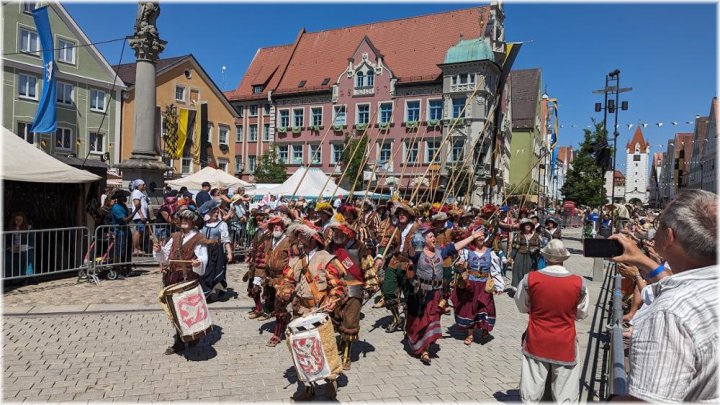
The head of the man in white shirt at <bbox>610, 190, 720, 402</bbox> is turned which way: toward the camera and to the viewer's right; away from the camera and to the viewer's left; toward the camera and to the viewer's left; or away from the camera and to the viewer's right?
away from the camera and to the viewer's left

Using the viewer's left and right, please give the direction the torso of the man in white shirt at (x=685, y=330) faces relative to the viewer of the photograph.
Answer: facing away from the viewer and to the left of the viewer

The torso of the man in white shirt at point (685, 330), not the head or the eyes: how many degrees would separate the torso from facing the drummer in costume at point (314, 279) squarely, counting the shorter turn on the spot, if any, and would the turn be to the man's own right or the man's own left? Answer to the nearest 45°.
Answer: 0° — they already face them

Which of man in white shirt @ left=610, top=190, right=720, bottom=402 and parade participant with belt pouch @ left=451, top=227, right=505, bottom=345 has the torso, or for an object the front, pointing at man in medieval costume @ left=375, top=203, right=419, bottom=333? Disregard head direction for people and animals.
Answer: the man in white shirt

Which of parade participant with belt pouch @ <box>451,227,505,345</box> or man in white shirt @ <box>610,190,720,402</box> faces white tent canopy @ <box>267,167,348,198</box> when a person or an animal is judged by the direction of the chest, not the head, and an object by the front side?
the man in white shirt

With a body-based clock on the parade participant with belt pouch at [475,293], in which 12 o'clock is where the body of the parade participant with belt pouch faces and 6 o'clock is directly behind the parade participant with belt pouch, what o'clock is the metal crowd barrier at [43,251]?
The metal crowd barrier is roughly at 3 o'clock from the parade participant with belt pouch.

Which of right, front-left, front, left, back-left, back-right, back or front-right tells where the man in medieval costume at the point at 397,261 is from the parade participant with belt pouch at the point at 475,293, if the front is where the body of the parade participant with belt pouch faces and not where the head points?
right

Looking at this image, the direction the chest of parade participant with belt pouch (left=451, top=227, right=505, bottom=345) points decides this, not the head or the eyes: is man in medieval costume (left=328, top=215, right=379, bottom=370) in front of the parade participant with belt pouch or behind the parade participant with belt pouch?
in front

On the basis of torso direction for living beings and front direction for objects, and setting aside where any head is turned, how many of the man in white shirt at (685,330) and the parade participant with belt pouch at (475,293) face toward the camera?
1

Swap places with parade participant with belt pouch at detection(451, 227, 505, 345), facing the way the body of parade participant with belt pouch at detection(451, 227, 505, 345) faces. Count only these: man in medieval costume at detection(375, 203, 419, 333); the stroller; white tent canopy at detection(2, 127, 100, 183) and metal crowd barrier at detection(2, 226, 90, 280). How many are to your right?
4

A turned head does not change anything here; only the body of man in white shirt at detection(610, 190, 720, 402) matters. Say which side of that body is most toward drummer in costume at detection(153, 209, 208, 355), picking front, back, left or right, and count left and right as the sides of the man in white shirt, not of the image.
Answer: front

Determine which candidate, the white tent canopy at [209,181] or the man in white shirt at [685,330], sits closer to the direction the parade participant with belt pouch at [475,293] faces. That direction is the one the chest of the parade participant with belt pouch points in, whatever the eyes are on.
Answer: the man in white shirt

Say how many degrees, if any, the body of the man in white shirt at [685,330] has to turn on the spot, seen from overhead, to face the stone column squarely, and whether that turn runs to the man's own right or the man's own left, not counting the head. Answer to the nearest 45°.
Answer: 0° — they already face it

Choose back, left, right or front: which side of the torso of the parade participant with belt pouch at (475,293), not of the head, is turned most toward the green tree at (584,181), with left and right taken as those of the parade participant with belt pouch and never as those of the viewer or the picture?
back

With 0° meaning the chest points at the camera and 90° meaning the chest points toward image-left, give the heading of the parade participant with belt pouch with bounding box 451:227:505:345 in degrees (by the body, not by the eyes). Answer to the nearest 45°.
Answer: approximately 0°
